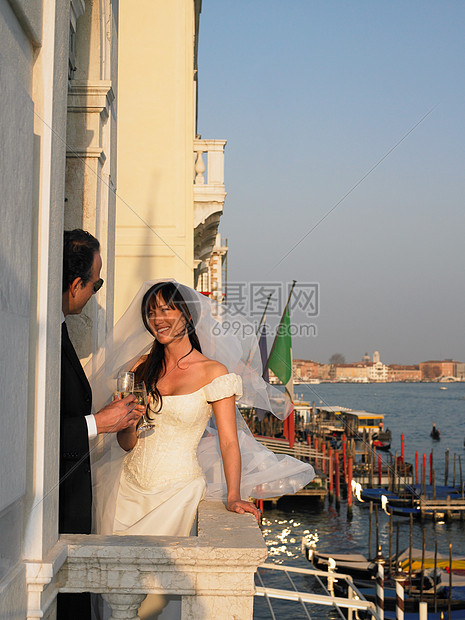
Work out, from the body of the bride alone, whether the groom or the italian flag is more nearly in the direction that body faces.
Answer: the groom

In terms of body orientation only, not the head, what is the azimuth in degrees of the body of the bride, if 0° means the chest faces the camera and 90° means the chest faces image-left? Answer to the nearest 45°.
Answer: approximately 45°

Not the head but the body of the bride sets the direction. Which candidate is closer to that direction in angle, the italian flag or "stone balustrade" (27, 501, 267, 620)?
the stone balustrade

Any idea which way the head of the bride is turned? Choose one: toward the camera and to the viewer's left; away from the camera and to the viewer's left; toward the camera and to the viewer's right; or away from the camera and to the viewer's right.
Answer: toward the camera and to the viewer's left

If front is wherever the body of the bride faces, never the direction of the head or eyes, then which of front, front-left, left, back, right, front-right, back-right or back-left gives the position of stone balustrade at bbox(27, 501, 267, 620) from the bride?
front-left
